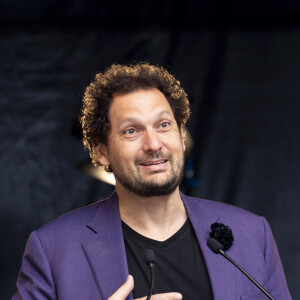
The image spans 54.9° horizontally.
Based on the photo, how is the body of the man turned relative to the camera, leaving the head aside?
toward the camera

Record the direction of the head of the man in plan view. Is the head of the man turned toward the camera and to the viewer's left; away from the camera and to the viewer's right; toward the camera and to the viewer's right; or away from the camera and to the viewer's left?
toward the camera and to the viewer's right
